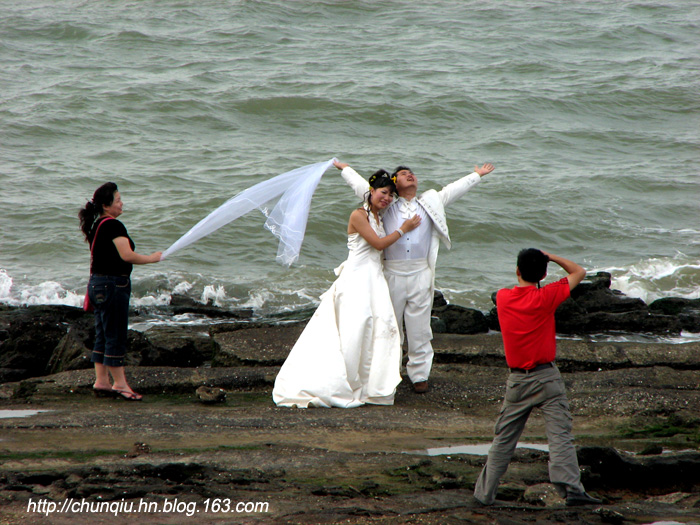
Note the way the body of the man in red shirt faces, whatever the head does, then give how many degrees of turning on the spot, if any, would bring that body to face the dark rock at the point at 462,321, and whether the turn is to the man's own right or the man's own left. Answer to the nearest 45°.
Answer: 0° — they already face it

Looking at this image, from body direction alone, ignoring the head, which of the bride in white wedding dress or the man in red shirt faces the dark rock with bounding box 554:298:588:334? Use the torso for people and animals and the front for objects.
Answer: the man in red shirt

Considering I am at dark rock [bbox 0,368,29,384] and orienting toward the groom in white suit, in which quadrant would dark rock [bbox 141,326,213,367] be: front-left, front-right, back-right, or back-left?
front-left

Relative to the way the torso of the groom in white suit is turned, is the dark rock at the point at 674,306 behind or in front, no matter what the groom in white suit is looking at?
behind

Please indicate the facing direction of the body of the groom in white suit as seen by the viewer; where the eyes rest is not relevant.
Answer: toward the camera

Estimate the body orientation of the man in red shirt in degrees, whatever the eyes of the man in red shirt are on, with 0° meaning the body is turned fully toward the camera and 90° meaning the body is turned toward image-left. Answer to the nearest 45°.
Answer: approximately 180°

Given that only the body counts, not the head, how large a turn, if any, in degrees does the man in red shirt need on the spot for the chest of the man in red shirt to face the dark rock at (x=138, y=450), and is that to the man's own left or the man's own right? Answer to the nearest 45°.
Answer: approximately 90° to the man's own left

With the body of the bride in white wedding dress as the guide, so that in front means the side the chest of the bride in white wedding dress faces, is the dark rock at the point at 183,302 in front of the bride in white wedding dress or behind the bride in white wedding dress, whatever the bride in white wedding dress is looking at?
behind

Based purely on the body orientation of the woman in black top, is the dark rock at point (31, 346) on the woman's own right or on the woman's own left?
on the woman's own left

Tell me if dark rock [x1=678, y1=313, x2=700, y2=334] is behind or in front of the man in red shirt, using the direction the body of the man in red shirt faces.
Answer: in front

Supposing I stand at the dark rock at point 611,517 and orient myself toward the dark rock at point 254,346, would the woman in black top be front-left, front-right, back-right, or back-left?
front-left

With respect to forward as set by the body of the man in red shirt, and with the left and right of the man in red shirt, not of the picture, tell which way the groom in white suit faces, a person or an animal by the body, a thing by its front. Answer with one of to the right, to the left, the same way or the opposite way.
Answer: the opposite way

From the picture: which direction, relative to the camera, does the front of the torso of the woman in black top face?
to the viewer's right

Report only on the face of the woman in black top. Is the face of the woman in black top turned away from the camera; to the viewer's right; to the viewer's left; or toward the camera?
to the viewer's right

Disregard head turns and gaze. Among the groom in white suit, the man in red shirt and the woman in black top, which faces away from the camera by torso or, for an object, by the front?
the man in red shirt
